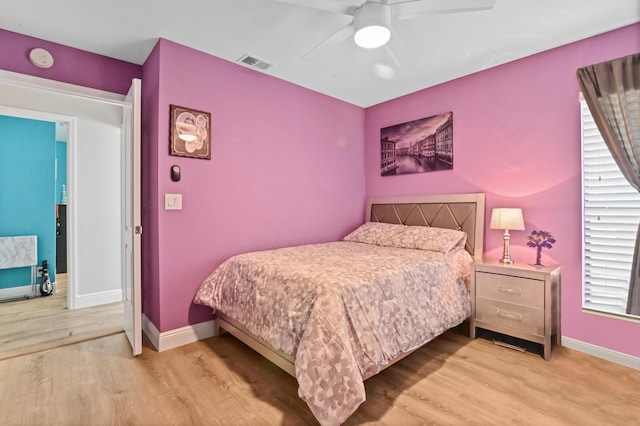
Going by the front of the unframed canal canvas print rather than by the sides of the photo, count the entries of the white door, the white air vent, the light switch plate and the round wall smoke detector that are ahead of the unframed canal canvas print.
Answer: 4

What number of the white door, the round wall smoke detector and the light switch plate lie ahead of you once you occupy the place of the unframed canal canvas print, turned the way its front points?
3

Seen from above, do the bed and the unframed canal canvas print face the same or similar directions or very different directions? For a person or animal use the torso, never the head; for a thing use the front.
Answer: same or similar directions

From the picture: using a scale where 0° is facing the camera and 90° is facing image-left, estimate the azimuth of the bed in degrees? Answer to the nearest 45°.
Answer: approximately 45°

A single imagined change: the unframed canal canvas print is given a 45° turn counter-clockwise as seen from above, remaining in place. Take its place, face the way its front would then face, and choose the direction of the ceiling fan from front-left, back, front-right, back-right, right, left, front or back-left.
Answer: front

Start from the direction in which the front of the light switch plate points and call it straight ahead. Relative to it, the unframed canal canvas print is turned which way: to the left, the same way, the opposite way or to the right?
to the right

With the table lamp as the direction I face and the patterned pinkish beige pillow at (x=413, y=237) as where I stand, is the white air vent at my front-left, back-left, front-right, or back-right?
back-right

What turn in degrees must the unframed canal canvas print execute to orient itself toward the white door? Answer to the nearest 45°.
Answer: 0° — it already faces it

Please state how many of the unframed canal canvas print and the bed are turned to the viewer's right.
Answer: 0

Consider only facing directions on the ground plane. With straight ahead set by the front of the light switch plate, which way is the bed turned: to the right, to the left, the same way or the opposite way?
to the right

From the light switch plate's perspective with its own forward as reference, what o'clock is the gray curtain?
The gray curtain is roughly at 10 o'clock from the light switch plate.

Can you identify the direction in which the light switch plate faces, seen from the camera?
facing the viewer

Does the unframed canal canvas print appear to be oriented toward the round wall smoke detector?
yes
